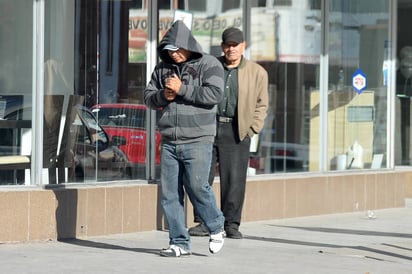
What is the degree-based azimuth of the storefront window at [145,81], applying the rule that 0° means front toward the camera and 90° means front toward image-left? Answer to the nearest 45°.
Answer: approximately 0°

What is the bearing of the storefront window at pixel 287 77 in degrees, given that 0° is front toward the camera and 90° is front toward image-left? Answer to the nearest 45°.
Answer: approximately 0°

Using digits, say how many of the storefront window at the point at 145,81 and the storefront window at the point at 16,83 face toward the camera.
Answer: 2

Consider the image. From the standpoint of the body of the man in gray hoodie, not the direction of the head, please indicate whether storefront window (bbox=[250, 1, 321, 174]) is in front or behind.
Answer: behind

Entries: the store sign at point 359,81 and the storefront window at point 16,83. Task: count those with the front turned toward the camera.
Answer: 2

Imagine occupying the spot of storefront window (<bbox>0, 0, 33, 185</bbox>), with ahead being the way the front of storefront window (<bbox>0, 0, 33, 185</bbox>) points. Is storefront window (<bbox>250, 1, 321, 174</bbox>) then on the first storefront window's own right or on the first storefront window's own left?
on the first storefront window's own left

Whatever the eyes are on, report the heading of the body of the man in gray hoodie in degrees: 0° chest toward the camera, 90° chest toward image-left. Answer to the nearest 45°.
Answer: approximately 45°
